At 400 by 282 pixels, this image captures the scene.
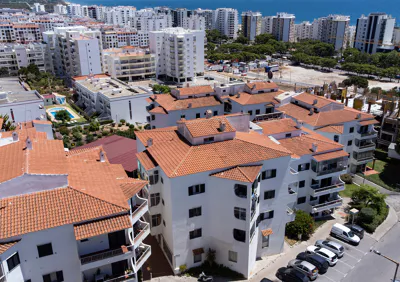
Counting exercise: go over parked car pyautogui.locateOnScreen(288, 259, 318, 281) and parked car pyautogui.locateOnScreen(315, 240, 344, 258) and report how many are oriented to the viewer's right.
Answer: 0

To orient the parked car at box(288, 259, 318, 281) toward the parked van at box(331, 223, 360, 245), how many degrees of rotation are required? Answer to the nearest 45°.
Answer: approximately 90° to its right

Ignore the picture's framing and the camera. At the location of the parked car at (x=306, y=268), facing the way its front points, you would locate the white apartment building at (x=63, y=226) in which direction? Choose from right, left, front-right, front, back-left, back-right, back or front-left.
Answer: left

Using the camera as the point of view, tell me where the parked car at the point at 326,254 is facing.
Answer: facing away from the viewer and to the left of the viewer

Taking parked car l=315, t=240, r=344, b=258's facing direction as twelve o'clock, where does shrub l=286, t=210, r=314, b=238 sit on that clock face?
The shrub is roughly at 11 o'clock from the parked car.

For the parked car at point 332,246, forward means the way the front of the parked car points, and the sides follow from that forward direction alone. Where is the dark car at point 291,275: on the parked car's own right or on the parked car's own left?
on the parked car's own left

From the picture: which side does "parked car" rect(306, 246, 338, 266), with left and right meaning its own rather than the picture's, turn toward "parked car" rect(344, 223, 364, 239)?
right

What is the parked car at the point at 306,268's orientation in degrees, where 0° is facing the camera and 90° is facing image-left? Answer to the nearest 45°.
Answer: approximately 135°

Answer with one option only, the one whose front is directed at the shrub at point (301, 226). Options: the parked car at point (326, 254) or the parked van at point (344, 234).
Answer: the parked car at point (326, 254)

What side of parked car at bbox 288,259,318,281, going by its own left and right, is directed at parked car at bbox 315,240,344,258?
right

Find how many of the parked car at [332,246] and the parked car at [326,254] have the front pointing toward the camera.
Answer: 0
